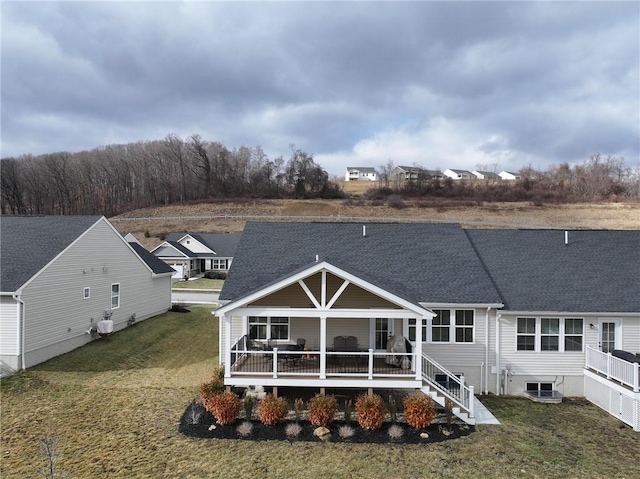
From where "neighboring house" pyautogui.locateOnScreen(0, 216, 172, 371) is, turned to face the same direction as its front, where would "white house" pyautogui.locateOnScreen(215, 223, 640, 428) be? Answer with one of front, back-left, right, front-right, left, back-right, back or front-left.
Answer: right

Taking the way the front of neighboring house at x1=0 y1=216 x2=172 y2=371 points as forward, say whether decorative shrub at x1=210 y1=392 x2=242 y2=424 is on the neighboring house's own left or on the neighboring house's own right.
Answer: on the neighboring house's own right

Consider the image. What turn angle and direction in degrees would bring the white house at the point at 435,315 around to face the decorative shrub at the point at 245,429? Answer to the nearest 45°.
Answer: approximately 135° to its left

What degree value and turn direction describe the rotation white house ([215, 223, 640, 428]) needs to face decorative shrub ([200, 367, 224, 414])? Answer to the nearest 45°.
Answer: approximately 135° to its left

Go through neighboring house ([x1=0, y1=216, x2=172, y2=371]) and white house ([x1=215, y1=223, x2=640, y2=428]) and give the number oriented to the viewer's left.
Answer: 0

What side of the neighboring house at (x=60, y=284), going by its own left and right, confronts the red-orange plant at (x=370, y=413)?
right

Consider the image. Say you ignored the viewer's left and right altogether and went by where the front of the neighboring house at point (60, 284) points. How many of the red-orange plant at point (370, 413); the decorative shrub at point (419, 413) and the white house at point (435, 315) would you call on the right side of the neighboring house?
3

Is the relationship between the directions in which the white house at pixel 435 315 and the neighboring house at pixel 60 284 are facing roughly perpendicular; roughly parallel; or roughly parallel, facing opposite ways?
roughly parallel

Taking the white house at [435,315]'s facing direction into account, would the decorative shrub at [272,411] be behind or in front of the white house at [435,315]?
behind

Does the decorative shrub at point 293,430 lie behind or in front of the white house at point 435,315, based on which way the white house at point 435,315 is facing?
behind

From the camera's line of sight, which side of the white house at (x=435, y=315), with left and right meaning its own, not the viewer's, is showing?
back

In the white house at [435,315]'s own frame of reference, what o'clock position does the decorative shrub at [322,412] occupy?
The decorative shrub is roughly at 7 o'clock from the white house.

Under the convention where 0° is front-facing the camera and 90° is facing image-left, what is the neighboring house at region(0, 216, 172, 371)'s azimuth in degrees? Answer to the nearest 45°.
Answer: approximately 225°

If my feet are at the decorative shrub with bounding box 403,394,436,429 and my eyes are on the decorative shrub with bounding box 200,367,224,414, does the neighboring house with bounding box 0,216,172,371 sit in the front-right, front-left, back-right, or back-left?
front-right

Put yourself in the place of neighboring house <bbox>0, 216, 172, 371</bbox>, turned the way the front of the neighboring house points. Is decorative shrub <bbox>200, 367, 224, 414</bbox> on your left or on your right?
on your right

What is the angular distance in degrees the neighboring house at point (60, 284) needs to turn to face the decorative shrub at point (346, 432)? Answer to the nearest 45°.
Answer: approximately 90° to its right
